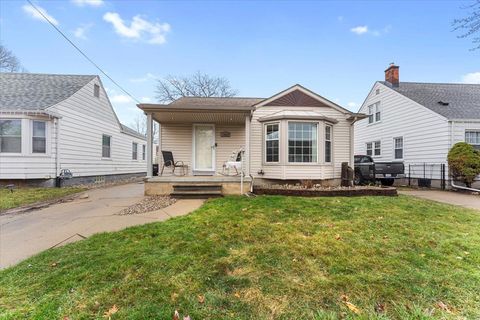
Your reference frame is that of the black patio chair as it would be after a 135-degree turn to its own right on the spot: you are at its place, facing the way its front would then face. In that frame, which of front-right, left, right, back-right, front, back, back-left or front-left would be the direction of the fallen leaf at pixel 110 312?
left

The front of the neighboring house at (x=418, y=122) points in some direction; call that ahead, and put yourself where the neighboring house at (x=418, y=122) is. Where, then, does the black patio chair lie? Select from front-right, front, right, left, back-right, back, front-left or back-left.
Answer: right

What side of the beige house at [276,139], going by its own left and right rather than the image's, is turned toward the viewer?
front

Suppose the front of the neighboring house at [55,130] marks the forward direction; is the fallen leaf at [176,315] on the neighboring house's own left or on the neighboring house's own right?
on the neighboring house's own left

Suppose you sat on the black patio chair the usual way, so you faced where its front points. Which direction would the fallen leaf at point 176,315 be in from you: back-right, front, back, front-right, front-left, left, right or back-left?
front-right

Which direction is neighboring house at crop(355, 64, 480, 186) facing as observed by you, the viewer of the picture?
facing the viewer and to the right of the viewer

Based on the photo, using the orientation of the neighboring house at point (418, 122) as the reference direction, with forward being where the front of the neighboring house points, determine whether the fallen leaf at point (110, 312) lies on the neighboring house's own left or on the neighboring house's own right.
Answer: on the neighboring house's own right

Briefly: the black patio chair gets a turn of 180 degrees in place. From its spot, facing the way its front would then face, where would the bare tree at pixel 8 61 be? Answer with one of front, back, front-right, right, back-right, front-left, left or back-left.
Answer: front

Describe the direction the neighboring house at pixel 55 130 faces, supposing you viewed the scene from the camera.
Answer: facing the viewer and to the left of the viewer
